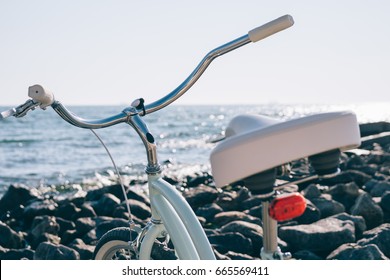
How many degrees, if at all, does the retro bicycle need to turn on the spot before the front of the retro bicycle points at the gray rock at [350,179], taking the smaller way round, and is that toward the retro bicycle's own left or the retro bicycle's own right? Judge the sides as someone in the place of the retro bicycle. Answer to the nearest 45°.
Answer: approximately 45° to the retro bicycle's own right

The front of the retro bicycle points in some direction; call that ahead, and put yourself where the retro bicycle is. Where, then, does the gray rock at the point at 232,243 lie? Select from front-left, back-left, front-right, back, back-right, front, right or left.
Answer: front-right

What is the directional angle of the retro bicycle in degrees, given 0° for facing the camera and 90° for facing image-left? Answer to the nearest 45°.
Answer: approximately 135°

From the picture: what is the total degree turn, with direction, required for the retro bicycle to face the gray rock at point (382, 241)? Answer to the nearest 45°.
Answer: approximately 90° to its right

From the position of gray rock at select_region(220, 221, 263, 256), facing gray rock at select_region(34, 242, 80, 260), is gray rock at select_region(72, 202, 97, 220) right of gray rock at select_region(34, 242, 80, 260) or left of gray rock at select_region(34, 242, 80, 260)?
right

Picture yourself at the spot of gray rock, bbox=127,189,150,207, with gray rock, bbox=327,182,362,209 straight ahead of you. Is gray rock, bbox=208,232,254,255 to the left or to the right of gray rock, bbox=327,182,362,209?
right

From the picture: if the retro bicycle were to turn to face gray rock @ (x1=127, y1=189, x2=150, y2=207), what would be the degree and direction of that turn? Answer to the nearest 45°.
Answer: approximately 45° to its right

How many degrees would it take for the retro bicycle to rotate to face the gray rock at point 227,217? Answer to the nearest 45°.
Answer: approximately 45° to its right
